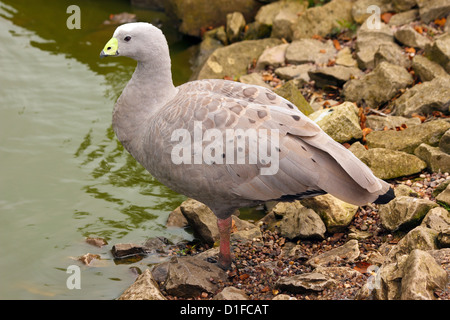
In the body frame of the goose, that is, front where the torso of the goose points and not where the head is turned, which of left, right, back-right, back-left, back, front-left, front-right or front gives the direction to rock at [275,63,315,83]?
right

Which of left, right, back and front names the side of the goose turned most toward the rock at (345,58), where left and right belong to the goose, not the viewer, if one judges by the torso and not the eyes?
right

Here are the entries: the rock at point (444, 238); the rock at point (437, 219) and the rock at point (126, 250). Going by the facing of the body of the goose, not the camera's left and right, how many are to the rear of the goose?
2

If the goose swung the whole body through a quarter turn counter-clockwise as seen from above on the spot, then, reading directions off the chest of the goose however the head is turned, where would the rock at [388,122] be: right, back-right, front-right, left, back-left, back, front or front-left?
back-left

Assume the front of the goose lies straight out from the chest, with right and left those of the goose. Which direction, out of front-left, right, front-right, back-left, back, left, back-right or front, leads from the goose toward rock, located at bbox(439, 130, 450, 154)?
back-right

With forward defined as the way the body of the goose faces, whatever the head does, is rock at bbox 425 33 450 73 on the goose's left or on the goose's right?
on the goose's right

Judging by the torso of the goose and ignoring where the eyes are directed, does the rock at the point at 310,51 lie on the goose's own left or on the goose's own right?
on the goose's own right

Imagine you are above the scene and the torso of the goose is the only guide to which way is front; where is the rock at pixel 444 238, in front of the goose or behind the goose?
behind

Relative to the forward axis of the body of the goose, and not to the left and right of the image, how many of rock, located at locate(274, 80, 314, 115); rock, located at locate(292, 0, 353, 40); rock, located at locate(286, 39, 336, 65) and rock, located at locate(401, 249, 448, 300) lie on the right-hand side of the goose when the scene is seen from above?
3

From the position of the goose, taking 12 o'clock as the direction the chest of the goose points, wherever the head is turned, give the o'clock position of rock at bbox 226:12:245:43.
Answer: The rock is roughly at 3 o'clock from the goose.

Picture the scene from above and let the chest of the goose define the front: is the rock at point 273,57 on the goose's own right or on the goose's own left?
on the goose's own right

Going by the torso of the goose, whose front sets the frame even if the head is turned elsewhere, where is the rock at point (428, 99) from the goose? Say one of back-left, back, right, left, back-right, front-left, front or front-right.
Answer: back-right

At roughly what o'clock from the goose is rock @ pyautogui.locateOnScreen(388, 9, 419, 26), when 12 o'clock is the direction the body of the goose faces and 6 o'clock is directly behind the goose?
The rock is roughly at 4 o'clock from the goose.

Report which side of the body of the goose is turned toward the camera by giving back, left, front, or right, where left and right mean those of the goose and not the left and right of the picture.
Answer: left
